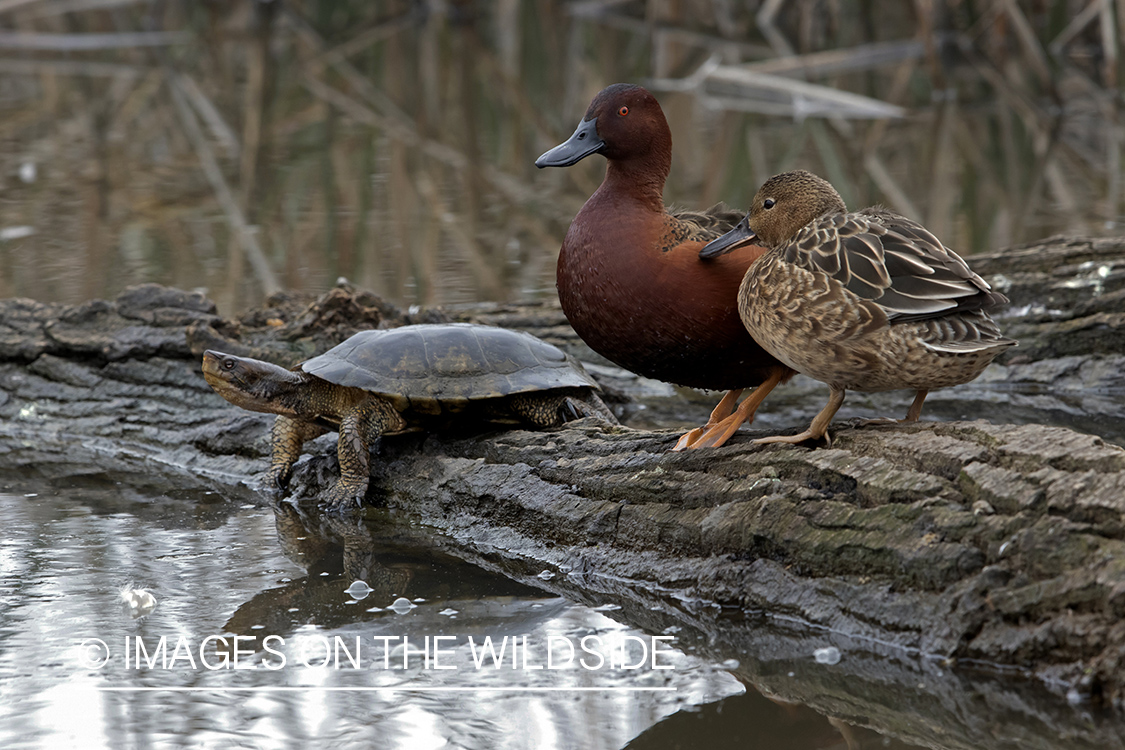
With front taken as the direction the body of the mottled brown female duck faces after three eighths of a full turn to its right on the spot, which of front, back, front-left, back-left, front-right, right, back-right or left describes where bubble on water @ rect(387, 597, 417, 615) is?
back-left

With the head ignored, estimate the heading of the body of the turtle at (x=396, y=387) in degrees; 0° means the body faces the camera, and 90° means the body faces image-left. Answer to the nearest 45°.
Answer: approximately 90°

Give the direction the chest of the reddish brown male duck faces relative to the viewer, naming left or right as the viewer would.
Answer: facing the viewer and to the left of the viewer

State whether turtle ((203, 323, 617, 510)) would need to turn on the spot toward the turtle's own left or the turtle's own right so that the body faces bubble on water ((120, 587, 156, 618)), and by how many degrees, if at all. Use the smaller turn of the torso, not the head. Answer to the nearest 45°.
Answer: approximately 45° to the turtle's own left

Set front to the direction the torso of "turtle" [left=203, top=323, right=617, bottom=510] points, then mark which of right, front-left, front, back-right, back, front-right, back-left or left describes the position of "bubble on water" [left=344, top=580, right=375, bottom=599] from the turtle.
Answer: left

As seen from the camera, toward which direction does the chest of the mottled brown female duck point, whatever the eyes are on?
to the viewer's left

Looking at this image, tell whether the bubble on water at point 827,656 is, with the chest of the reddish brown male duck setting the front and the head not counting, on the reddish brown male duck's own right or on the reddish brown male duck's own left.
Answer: on the reddish brown male duck's own left

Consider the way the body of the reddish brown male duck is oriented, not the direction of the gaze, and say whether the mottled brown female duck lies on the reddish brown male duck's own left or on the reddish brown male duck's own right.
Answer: on the reddish brown male duck's own left
